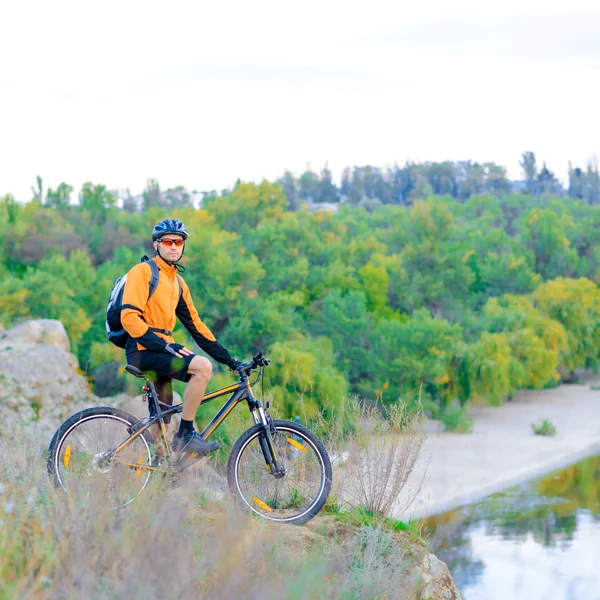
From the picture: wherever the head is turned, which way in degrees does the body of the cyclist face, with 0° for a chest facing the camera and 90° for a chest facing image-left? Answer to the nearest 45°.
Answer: approximately 315°

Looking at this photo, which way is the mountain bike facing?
to the viewer's right

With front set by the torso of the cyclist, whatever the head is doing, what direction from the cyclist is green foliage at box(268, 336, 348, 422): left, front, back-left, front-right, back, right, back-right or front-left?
back-left

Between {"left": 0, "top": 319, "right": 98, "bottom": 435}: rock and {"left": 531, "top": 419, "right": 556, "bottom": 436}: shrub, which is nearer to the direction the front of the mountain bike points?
the shrub

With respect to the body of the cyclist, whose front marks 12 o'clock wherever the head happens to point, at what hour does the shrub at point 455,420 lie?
The shrub is roughly at 8 o'clock from the cyclist.

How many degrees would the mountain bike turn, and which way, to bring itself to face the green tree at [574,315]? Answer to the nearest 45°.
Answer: approximately 45° to its left

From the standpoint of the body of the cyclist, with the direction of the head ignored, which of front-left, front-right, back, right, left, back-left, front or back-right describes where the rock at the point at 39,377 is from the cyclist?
back-left

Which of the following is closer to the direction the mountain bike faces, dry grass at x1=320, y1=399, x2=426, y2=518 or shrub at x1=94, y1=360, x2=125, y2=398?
the dry grass

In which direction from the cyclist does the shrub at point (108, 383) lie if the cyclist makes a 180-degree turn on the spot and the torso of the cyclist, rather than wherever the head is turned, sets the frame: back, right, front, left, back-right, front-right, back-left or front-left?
front-right

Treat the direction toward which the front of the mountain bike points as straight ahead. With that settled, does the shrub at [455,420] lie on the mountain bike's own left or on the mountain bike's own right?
on the mountain bike's own left
